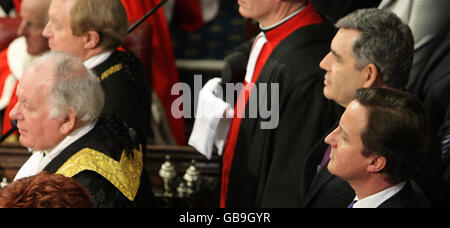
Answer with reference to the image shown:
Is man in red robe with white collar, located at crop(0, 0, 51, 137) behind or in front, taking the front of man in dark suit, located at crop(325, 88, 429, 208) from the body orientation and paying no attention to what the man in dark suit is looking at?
in front

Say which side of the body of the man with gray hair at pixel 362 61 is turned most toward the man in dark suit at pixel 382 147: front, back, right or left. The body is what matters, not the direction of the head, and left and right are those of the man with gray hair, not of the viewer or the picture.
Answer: left

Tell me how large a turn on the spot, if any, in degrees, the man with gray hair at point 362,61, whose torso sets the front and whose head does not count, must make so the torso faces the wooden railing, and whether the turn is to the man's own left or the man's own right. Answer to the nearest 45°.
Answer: approximately 45° to the man's own right

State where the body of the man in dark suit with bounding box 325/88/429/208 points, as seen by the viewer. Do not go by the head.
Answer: to the viewer's left

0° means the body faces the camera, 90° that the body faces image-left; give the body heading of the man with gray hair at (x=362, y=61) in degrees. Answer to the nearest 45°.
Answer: approximately 90°

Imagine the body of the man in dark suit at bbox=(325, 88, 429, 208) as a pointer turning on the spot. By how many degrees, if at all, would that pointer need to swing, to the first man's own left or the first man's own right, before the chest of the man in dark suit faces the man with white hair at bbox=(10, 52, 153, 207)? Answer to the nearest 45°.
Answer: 0° — they already face them

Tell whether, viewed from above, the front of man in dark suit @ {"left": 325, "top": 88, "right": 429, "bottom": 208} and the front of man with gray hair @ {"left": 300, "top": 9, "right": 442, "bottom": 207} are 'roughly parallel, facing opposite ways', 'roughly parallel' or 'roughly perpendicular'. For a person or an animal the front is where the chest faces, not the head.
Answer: roughly parallel

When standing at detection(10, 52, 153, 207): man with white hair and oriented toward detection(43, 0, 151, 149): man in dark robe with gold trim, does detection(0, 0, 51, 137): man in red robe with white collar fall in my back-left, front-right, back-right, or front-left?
front-left

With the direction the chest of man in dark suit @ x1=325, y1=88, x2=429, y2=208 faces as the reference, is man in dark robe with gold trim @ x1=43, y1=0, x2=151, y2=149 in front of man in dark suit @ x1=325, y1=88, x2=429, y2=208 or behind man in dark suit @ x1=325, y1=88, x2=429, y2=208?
in front

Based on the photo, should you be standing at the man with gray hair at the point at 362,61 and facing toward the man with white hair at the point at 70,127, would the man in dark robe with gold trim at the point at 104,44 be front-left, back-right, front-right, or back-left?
front-right

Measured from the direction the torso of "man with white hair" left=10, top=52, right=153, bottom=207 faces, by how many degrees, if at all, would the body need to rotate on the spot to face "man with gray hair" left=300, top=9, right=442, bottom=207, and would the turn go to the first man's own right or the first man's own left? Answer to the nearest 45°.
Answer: approximately 180°

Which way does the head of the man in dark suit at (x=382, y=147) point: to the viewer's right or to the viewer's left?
to the viewer's left

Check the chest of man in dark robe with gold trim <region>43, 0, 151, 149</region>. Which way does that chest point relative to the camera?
to the viewer's left

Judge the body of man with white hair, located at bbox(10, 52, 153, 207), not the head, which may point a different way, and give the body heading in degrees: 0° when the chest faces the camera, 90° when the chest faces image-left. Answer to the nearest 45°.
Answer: approximately 90°

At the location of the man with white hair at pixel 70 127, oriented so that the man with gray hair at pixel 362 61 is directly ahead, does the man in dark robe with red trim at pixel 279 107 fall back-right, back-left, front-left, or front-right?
front-left

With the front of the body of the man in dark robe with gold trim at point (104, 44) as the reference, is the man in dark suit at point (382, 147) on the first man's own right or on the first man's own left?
on the first man's own left
